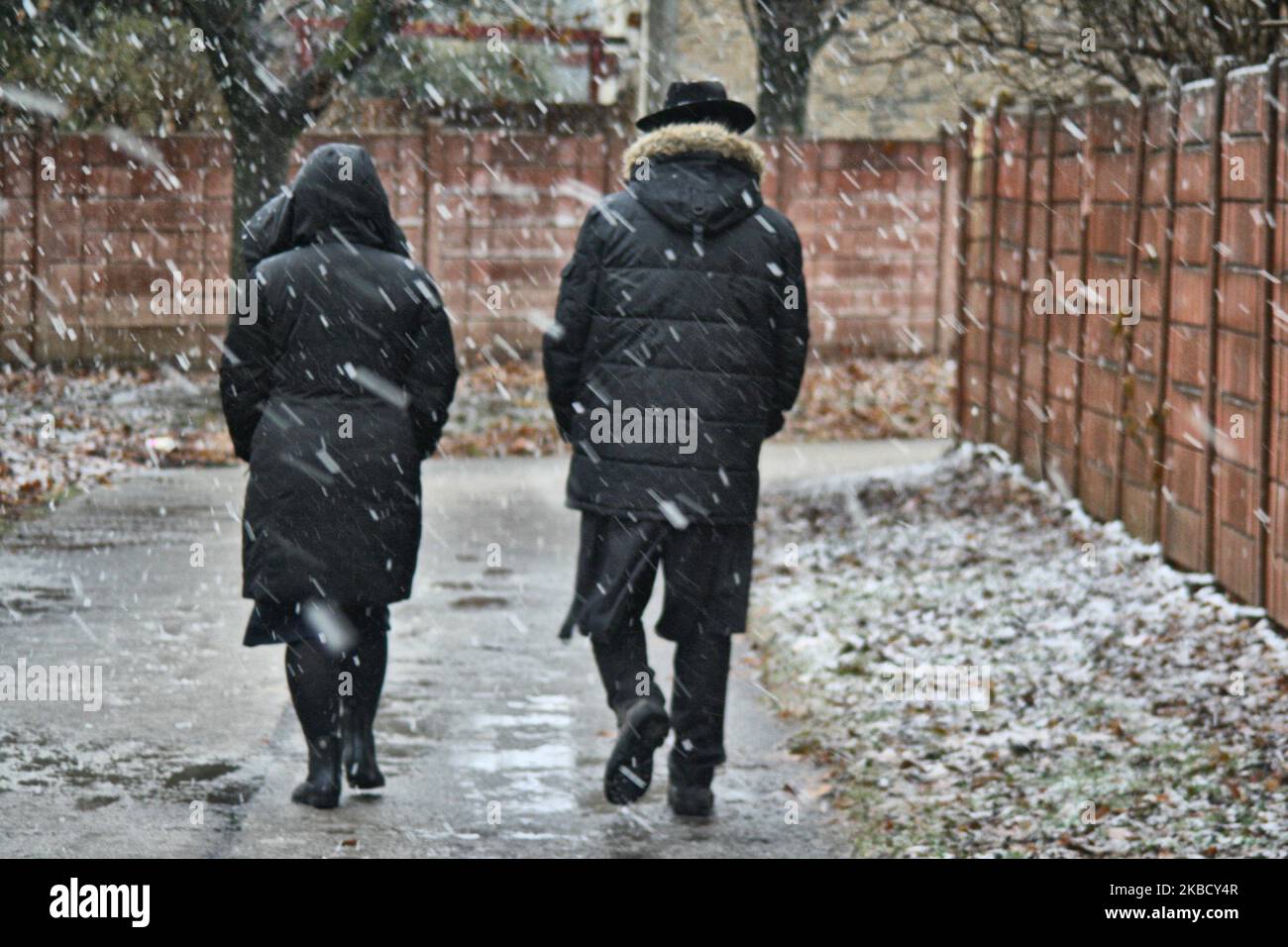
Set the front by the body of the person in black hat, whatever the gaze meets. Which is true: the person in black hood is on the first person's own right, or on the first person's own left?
on the first person's own left

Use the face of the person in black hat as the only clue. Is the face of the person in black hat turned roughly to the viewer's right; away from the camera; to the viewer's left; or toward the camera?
away from the camera

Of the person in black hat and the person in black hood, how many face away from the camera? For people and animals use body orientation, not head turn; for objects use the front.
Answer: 2

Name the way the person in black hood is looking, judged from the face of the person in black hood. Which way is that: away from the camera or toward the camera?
away from the camera

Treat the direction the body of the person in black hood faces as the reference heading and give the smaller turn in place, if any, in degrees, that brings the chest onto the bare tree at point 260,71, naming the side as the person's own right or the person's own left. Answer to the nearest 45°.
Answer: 0° — they already face it

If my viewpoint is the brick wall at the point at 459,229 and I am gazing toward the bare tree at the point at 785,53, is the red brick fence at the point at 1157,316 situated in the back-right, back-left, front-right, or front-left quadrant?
back-right

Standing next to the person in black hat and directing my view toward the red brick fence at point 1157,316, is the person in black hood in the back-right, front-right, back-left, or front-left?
back-left

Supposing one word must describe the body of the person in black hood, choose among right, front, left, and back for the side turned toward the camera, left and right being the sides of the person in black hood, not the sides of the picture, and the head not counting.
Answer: back

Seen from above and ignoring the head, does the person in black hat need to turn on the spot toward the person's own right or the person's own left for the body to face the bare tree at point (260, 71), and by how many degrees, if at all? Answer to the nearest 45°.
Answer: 0° — they already face it

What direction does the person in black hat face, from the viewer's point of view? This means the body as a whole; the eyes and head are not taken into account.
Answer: away from the camera

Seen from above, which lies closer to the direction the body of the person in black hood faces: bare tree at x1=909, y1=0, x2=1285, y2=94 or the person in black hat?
the bare tree

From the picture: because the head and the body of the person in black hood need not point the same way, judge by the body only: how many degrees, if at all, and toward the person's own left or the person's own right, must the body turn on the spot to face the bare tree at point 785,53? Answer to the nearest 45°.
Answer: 0° — they already face it
